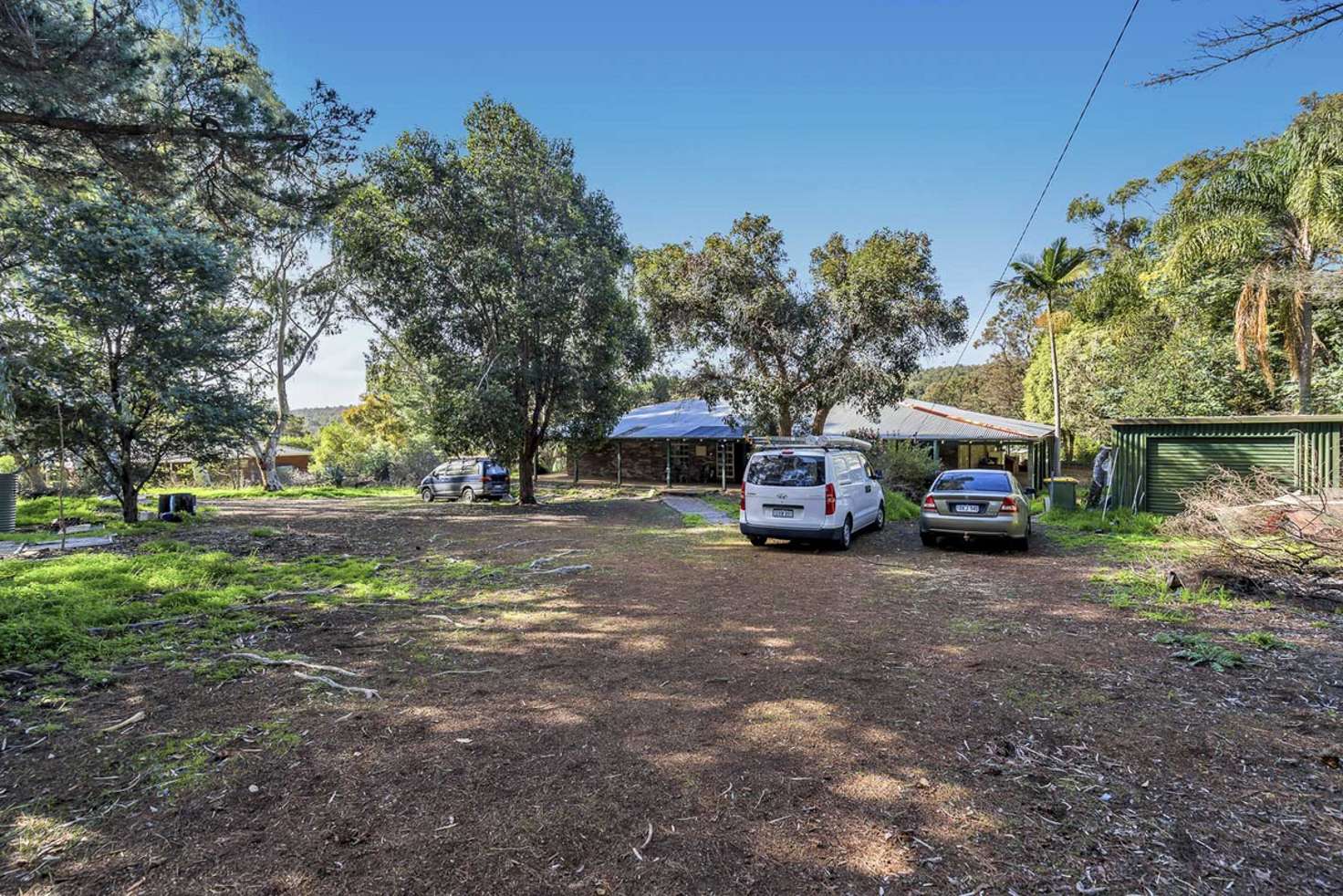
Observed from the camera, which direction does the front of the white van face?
facing away from the viewer and to the right of the viewer

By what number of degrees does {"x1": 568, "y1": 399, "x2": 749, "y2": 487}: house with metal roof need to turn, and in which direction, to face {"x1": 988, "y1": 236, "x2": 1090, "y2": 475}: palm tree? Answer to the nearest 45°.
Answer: approximately 90° to its left

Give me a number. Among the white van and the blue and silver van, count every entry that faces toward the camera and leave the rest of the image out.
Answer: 0

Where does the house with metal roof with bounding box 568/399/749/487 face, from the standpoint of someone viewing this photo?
facing the viewer

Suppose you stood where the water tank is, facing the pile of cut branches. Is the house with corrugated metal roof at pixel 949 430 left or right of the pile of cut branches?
left

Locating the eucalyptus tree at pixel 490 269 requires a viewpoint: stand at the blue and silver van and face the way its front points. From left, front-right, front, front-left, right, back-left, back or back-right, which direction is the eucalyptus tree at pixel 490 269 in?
back-left

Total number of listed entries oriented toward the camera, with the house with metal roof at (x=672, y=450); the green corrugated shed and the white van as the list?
2

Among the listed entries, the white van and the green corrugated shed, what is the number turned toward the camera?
1

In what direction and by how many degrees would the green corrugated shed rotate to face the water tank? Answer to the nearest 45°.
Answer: approximately 45° to its right

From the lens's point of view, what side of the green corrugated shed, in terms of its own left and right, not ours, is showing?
front

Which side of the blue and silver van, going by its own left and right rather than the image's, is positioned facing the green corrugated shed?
back

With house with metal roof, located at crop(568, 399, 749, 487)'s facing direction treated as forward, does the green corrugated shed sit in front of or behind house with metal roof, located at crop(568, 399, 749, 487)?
in front

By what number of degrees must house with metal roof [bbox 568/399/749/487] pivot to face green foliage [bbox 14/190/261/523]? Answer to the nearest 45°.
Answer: approximately 45° to its right

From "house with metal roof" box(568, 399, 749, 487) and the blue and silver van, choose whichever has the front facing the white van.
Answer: the house with metal roof

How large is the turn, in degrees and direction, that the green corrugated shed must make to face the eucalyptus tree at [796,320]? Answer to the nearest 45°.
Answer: approximately 90° to its right

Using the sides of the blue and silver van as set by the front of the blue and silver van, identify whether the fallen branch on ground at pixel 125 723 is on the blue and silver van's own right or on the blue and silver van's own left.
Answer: on the blue and silver van's own left

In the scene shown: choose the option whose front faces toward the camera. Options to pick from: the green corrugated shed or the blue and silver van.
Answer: the green corrugated shed

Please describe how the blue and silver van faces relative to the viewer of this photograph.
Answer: facing away from the viewer and to the left of the viewer

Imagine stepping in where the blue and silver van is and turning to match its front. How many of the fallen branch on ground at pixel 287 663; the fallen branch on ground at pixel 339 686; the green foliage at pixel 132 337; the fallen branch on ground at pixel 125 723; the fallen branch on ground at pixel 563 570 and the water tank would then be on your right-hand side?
0

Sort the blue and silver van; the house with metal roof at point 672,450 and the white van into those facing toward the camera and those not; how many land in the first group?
1
